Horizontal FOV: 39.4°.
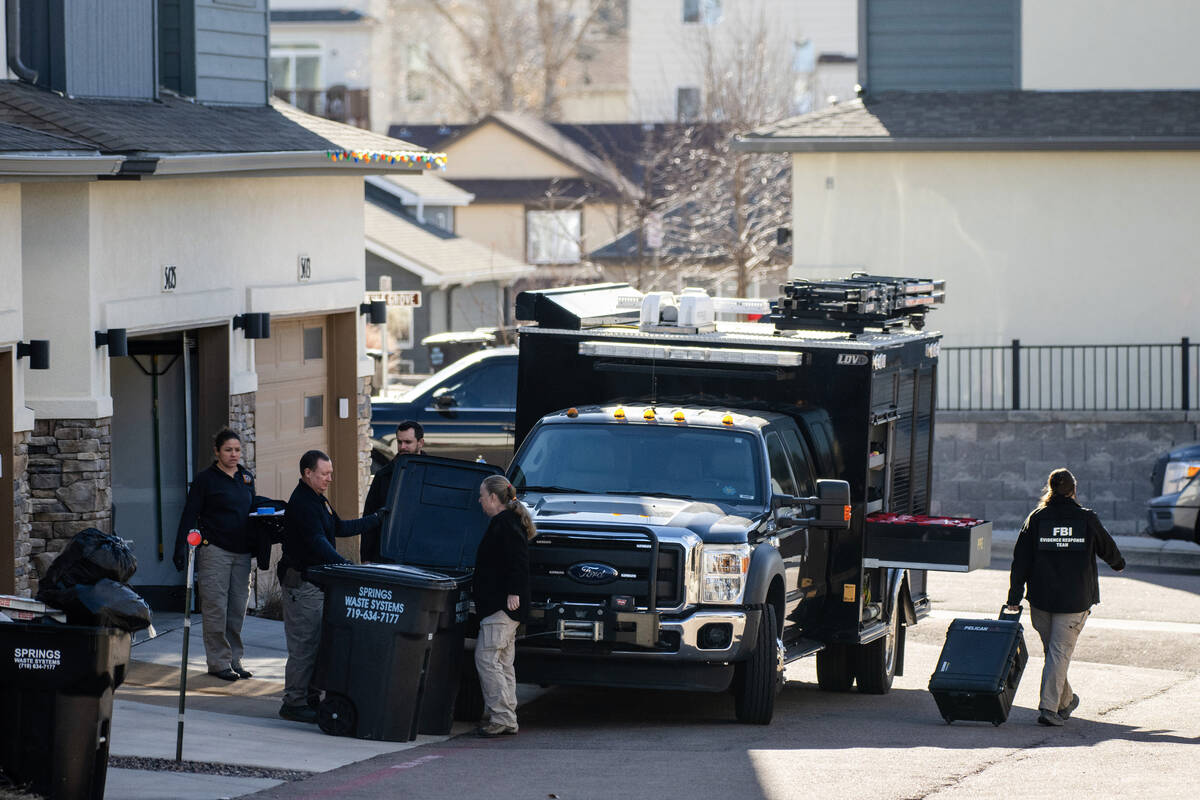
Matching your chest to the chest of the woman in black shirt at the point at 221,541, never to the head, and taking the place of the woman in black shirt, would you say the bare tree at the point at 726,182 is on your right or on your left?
on your left

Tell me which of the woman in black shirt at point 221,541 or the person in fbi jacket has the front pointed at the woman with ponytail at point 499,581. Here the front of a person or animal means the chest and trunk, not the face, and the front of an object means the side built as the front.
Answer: the woman in black shirt

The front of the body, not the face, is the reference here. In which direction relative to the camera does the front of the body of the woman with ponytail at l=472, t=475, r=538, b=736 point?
to the viewer's left

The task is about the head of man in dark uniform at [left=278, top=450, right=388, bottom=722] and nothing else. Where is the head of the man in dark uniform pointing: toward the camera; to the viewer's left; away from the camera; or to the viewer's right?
to the viewer's right

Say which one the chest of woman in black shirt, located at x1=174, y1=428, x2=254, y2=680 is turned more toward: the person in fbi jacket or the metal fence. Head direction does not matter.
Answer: the person in fbi jacket

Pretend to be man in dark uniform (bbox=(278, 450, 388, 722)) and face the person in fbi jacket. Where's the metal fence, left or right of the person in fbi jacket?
left

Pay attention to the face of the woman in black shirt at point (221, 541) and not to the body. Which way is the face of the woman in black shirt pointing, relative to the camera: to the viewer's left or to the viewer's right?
to the viewer's right

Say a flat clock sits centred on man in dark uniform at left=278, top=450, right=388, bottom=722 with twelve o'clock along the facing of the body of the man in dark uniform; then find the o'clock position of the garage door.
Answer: The garage door is roughly at 9 o'clock from the man in dark uniform.

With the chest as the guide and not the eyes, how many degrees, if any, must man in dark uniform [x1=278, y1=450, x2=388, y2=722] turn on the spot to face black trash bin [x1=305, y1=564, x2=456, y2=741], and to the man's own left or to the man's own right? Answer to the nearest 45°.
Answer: approximately 45° to the man's own right

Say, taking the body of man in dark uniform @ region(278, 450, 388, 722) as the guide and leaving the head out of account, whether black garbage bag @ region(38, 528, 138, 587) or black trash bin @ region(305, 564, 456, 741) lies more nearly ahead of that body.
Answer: the black trash bin

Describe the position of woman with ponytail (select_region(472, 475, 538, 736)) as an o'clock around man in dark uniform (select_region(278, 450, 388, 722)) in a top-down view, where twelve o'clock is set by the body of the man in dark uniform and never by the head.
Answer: The woman with ponytail is roughly at 1 o'clock from the man in dark uniform.

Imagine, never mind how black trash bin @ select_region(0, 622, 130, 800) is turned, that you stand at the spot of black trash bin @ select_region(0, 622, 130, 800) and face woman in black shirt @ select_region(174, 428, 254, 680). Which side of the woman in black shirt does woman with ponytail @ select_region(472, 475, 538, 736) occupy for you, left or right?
right

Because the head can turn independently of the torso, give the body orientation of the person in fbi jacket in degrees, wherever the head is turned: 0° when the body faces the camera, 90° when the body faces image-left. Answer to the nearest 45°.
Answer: approximately 180°

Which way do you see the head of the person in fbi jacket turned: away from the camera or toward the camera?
away from the camera

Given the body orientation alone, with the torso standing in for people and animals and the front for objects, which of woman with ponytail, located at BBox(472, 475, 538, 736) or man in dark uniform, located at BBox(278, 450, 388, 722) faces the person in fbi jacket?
the man in dark uniform
